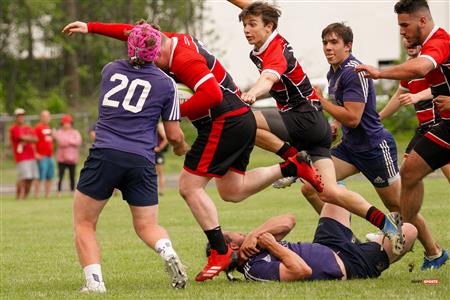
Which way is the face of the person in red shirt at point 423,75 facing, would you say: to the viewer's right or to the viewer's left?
to the viewer's left

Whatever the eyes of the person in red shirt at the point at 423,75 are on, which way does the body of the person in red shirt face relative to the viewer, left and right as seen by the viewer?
facing to the left of the viewer

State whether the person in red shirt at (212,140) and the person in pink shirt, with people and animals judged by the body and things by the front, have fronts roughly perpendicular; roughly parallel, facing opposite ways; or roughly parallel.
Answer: roughly perpendicular

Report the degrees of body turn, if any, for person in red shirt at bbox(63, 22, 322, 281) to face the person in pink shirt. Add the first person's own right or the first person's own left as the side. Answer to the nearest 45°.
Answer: approximately 90° to the first person's own right

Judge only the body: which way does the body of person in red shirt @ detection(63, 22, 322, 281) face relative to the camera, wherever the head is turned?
to the viewer's left

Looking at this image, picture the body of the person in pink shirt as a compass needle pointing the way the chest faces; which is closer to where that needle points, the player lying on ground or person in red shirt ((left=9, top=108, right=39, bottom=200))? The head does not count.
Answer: the player lying on ground
